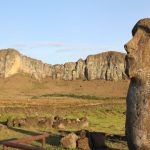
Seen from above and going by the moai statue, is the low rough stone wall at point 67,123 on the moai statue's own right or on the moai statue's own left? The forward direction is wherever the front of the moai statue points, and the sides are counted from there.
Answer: on the moai statue's own right

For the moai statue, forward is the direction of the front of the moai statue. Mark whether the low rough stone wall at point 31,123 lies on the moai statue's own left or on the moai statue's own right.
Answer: on the moai statue's own right

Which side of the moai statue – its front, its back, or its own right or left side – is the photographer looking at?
left
